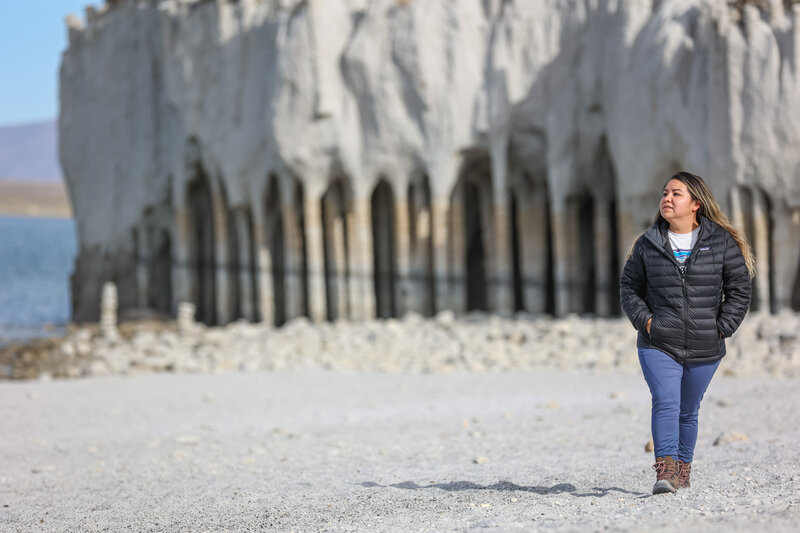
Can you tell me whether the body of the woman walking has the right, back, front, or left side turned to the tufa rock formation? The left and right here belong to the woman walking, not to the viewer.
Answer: back

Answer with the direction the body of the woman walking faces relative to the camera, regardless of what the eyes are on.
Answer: toward the camera

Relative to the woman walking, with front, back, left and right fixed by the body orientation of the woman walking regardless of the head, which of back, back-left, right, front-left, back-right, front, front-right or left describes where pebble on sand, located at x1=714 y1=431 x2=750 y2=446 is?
back

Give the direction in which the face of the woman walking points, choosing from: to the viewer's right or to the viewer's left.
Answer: to the viewer's left

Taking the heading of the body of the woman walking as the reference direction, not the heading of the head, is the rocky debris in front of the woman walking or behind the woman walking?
behind

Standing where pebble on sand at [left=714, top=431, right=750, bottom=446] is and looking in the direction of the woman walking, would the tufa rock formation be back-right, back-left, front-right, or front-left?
back-right
